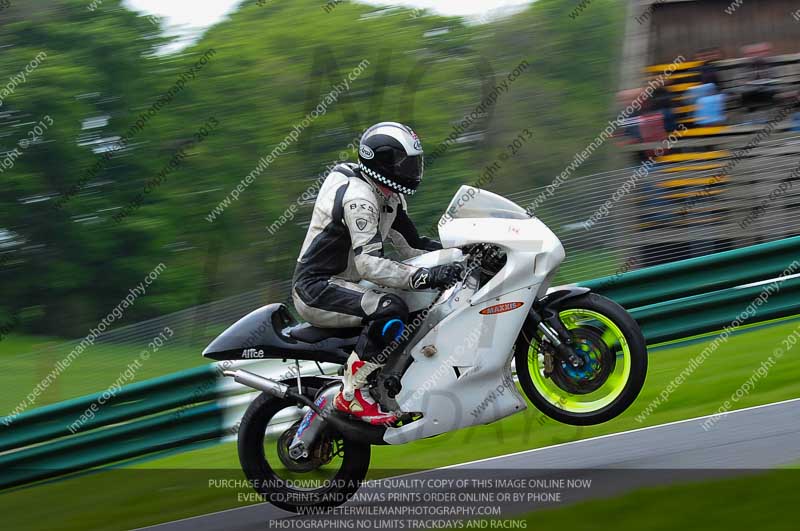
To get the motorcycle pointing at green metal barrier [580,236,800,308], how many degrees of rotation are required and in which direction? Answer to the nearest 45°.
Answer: approximately 45° to its left

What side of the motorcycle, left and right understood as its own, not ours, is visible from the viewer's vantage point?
right

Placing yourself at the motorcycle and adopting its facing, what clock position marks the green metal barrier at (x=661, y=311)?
The green metal barrier is roughly at 10 o'clock from the motorcycle.

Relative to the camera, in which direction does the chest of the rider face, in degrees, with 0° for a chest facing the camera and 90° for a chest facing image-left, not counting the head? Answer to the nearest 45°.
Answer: approximately 270°

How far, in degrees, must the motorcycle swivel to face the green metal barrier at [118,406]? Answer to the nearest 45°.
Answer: approximately 135° to its left
